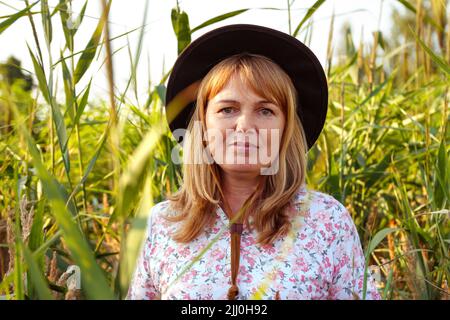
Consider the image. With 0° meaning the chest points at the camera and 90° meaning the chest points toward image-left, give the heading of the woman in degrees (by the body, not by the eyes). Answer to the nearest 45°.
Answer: approximately 0°
